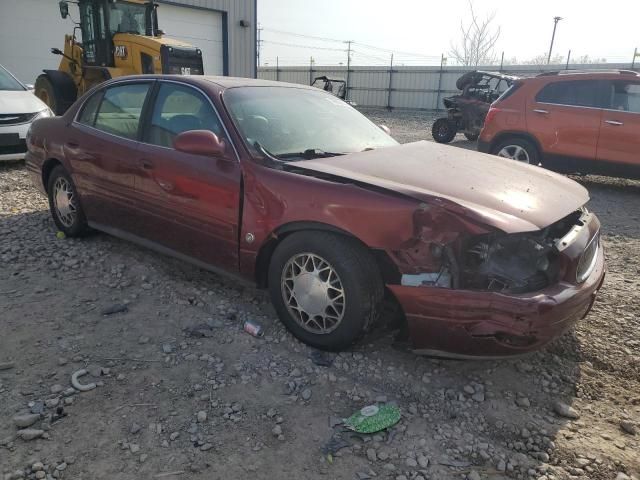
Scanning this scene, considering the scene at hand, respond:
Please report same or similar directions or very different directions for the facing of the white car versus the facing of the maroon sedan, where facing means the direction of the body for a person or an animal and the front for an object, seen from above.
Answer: same or similar directions

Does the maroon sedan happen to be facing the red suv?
no

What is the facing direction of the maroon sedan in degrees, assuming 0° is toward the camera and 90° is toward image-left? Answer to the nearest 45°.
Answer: approximately 315°

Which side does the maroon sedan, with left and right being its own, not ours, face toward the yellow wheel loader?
back

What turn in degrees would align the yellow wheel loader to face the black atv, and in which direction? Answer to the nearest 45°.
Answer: approximately 135° to its right

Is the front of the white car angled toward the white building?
no

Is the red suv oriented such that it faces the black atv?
no

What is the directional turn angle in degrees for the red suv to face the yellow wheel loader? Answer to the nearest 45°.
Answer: approximately 180°

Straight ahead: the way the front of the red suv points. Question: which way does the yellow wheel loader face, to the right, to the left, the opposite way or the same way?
the opposite way

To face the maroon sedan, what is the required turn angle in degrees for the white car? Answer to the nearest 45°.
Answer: approximately 45° to its right

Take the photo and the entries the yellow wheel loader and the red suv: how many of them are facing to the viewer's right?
1

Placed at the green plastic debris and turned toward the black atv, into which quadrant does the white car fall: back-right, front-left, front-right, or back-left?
front-left

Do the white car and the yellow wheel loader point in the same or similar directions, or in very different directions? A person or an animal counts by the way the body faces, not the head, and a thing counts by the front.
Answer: very different directions

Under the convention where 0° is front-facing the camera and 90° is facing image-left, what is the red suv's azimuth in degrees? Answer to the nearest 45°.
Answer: approximately 270°

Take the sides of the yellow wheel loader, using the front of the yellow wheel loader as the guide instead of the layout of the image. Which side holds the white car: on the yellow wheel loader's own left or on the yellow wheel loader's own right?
on the yellow wheel loader's own left
